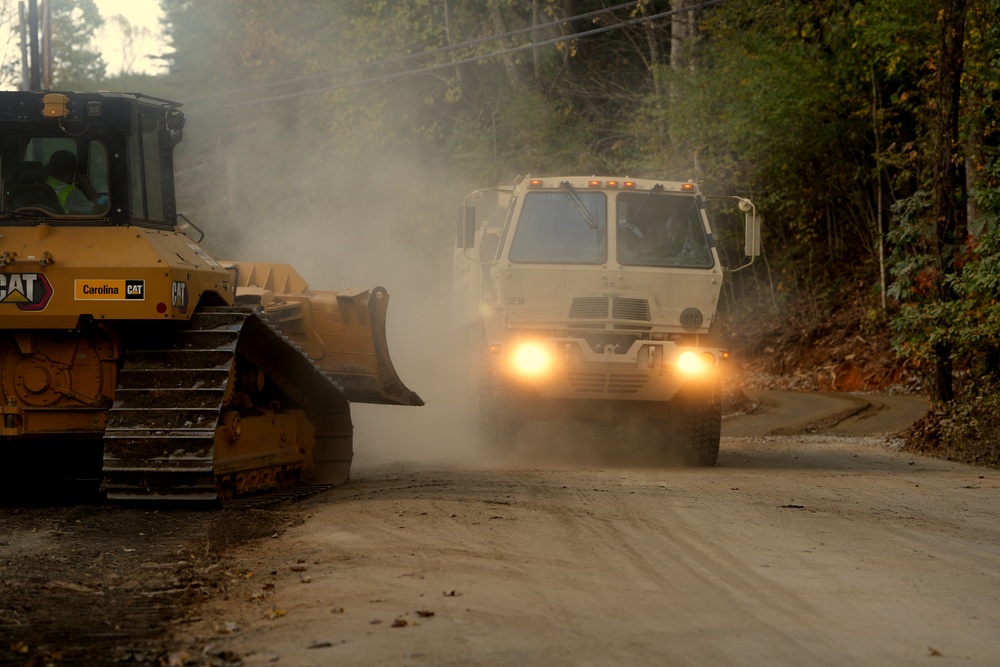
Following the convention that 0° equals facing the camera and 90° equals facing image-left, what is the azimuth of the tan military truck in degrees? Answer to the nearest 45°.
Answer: approximately 0°

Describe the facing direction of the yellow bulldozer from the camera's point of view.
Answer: facing away from the viewer and to the right of the viewer

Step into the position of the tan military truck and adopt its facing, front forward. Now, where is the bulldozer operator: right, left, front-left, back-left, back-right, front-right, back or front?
front-right

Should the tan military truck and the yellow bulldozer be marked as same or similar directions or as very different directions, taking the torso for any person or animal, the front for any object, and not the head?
very different directions

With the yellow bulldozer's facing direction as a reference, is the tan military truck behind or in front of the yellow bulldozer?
in front

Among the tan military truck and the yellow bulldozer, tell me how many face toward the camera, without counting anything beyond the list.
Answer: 1
